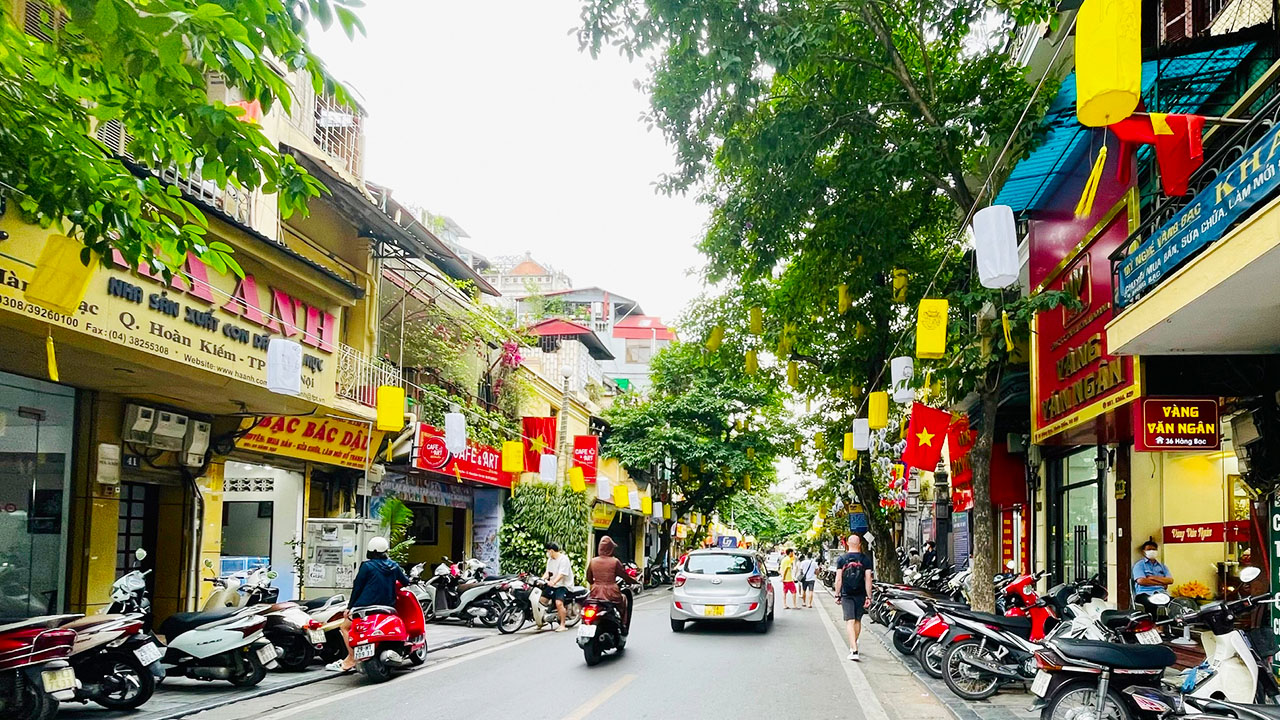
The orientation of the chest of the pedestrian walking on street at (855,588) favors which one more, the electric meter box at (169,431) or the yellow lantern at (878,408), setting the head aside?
the yellow lantern

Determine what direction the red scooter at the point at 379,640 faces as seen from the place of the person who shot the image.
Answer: facing away from the viewer and to the right of the viewer

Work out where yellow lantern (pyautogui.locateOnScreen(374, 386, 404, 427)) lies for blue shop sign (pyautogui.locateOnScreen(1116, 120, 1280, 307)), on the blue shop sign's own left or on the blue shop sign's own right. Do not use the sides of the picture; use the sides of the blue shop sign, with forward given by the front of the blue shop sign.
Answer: on the blue shop sign's own right

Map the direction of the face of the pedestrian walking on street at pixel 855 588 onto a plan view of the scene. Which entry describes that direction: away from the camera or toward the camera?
away from the camera

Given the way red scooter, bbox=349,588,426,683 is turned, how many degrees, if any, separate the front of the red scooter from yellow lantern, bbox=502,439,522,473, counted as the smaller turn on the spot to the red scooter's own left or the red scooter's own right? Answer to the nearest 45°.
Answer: approximately 45° to the red scooter's own left

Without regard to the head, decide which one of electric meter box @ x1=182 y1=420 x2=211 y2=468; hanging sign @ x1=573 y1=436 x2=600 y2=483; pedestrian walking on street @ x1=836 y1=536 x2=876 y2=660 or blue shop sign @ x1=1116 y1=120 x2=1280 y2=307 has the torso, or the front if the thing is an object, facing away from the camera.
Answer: the pedestrian walking on street

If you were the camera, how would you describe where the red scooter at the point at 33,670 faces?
facing away from the viewer and to the left of the viewer

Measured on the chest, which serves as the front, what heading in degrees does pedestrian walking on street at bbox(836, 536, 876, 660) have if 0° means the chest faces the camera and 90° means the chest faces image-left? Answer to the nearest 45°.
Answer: approximately 180°

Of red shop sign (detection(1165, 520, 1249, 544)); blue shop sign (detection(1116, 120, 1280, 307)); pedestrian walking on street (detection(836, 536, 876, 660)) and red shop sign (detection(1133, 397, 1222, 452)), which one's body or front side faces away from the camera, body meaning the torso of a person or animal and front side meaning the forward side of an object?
the pedestrian walking on street

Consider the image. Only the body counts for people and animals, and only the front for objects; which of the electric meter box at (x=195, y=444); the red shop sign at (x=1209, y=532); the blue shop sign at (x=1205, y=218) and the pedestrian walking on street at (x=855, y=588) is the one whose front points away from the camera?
the pedestrian walking on street

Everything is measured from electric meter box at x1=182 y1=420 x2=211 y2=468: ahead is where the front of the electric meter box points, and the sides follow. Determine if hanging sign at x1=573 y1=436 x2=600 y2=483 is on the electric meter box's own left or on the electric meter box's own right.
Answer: on the electric meter box's own left
